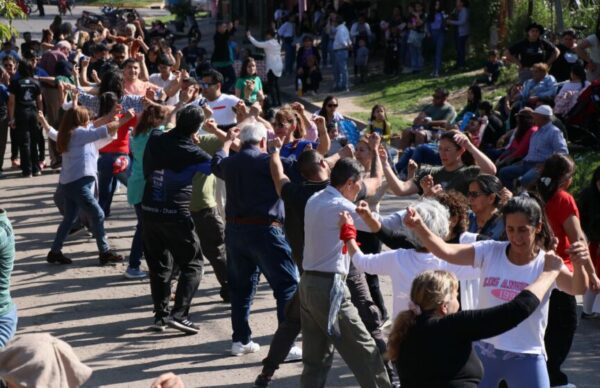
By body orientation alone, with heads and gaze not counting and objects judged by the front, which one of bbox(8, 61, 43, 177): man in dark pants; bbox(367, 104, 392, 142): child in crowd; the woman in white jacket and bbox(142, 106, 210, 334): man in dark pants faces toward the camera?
the child in crowd

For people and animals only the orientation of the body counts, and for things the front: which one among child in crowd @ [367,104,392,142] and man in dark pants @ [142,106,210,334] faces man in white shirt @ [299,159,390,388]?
the child in crowd

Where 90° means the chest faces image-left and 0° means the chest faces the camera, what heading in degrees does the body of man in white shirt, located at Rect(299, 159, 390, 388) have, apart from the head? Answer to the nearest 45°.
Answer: approximately 225°

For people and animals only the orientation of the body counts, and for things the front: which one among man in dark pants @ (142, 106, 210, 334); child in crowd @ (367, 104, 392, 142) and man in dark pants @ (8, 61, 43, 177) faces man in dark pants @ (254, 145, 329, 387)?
the child in crowd

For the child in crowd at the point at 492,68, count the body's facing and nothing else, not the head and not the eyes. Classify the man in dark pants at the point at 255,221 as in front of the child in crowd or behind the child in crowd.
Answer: in front

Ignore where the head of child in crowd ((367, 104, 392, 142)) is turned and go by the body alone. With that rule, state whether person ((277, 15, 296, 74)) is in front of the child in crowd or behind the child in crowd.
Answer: behind

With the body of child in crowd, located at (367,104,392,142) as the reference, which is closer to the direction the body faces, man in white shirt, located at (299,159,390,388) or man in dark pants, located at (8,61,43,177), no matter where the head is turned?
the man in white shirt

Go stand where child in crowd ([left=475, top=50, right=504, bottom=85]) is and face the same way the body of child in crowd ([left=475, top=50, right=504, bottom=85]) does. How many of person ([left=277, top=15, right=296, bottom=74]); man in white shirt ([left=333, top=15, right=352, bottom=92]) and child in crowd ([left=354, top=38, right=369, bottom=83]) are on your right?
3
